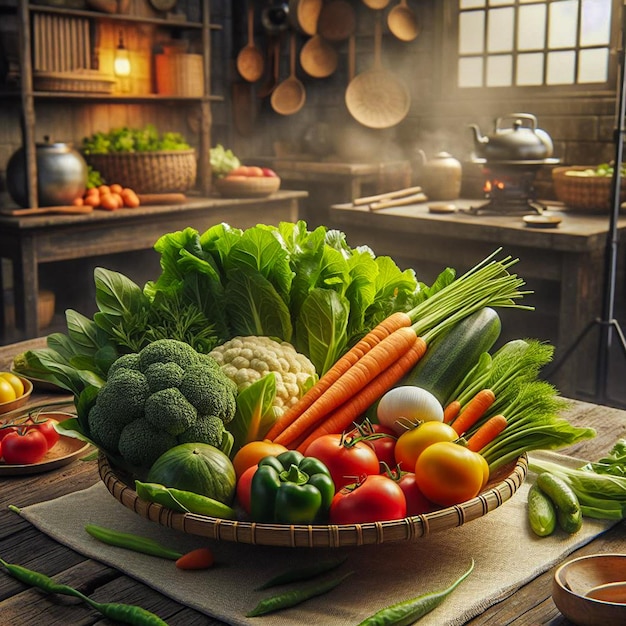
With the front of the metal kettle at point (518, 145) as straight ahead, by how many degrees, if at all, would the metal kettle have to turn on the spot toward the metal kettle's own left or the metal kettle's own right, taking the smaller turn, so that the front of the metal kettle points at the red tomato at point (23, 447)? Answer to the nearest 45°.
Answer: approximately 90° to the metal kettle's own left

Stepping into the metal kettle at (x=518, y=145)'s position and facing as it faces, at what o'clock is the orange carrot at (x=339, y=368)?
The orange carrot is roughly at 9 o'clock from the metal kettle.

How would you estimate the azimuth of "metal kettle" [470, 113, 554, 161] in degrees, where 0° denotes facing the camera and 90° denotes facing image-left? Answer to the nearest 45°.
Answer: approximately 90°

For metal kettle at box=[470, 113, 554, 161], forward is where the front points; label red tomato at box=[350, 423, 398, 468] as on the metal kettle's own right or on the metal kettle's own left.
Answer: on the metal kettle's own left

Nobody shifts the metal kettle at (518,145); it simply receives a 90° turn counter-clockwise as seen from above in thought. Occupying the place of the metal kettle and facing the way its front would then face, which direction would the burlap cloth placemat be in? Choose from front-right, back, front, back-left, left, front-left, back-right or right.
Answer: front

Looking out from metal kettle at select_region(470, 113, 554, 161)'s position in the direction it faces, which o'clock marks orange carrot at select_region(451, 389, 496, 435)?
The orange carrot is roughly at 9 o'clock from the metal kettle.

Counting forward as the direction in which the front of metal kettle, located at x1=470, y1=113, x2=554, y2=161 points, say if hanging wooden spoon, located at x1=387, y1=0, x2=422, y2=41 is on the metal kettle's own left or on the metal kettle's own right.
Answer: on the metal kettle's own right

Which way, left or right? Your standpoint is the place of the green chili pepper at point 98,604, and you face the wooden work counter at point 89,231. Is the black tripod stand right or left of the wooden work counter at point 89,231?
right

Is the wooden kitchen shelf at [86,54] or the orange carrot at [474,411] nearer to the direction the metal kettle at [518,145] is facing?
the wooden kitchen shelf

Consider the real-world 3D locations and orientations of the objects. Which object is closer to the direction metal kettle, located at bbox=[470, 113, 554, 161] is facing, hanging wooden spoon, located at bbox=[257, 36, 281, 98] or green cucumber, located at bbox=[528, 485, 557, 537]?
the hanging wooden spoon

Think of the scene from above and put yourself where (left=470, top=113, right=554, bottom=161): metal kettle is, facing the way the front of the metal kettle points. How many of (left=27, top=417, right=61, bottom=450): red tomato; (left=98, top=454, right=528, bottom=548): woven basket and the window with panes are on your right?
1

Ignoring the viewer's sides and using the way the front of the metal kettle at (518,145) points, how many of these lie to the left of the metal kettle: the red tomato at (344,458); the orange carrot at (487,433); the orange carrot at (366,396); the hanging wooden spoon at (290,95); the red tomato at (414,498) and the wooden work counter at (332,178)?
4

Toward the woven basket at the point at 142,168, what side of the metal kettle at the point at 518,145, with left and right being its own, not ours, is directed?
front

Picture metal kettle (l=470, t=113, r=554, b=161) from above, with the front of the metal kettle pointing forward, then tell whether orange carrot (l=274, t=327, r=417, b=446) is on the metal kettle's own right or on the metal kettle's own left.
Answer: on the metal kettle's own left

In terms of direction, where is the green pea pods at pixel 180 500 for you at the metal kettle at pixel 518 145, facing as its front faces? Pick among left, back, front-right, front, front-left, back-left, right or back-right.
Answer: left

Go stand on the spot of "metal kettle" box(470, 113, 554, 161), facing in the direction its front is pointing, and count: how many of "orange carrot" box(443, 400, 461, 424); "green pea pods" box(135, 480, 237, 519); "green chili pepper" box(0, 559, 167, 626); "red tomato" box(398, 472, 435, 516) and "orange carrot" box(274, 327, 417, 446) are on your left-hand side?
5

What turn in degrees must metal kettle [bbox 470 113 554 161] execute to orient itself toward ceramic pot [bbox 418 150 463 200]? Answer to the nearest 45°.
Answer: approximately 45° to its right

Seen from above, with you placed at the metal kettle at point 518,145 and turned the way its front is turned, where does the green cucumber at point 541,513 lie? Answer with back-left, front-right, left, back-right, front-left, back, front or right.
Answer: left

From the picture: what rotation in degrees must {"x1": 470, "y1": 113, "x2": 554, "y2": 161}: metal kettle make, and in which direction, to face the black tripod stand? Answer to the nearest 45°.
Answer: approximately 135° to its left

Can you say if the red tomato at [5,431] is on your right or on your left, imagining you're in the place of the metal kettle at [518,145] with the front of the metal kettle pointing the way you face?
on your left

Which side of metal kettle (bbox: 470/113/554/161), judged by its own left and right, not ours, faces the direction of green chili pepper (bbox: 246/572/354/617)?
left
